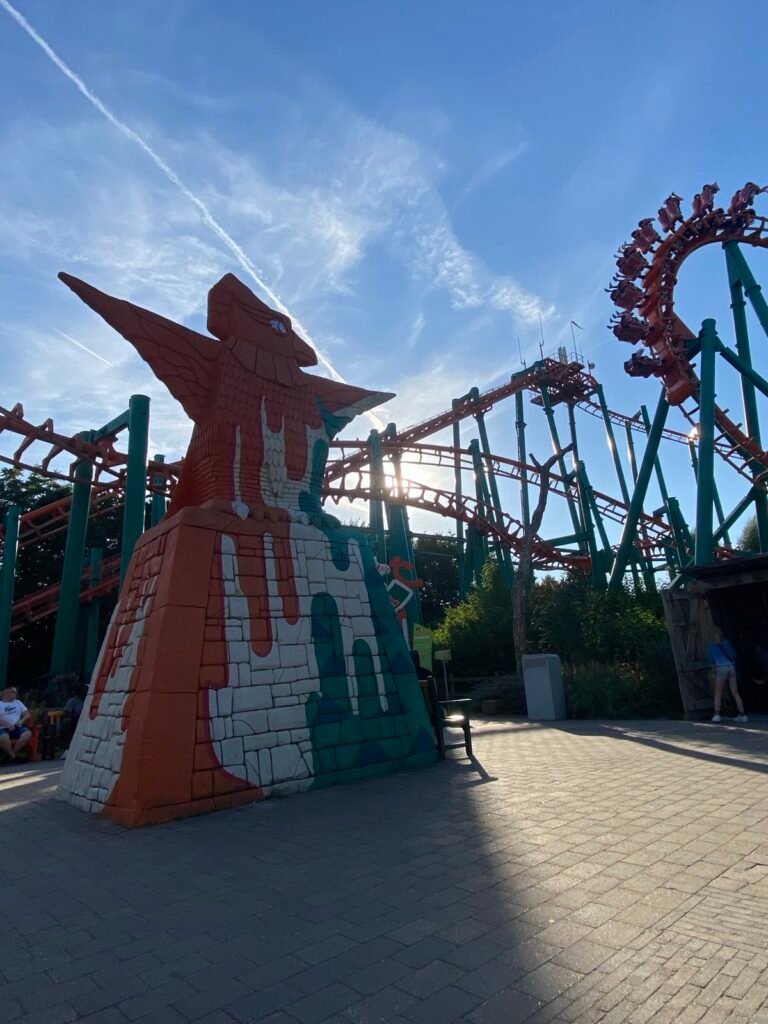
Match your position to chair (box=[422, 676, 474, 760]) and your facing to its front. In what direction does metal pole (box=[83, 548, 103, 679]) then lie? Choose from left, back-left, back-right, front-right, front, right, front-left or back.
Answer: back-left

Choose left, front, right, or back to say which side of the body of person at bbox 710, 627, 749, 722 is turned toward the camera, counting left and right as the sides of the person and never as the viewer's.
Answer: back

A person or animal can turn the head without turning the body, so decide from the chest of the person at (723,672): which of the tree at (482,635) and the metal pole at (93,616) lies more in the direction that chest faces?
the tree

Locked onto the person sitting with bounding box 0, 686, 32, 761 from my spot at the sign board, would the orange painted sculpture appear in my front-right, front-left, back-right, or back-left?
front-left

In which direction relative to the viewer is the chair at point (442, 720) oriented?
to the viewer's right
